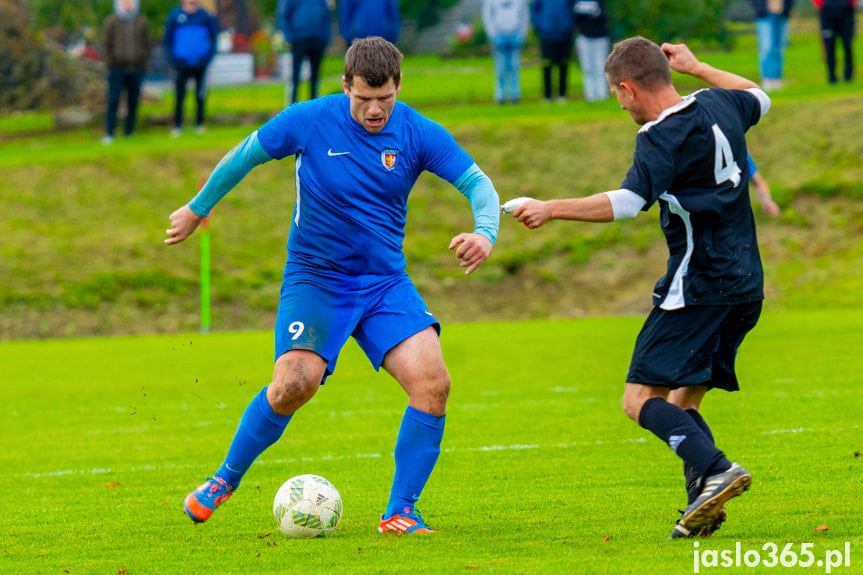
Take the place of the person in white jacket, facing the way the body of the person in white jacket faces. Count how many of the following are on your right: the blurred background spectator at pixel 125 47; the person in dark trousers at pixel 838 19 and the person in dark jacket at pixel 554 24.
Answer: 1

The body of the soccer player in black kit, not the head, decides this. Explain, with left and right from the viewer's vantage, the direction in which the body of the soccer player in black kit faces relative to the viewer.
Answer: facing away from the viewer and to the left of the viewer

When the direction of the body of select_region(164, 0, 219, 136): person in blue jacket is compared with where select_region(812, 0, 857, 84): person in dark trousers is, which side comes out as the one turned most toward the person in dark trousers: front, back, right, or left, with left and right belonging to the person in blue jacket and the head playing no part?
left

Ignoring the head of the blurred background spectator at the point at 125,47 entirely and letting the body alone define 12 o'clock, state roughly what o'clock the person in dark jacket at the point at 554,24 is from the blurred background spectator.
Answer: The person in dark jacket is roughly at 9 o'clock from the blurred background spectator.

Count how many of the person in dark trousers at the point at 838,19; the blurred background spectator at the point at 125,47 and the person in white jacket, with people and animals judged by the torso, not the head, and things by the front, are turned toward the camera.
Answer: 3

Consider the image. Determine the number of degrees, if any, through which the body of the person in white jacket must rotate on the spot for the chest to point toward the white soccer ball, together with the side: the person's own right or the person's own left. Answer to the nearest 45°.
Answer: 0° — they already face it

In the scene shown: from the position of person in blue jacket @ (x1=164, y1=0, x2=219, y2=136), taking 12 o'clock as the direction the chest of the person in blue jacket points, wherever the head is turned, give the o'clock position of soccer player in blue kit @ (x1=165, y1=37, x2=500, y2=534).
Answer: The soccer player in blue kit is roughly at 12 o'clock from the person in blue jacket.

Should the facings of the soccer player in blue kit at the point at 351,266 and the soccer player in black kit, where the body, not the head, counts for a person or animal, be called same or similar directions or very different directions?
very different directions

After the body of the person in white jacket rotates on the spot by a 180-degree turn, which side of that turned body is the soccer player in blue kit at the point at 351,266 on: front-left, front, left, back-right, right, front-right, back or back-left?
back

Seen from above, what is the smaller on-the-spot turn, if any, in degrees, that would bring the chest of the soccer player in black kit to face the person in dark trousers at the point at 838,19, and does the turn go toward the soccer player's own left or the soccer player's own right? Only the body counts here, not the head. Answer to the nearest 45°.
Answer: approximately 45° to the soccer player's own right

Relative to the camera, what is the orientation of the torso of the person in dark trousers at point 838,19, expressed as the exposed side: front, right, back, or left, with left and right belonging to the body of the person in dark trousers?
front

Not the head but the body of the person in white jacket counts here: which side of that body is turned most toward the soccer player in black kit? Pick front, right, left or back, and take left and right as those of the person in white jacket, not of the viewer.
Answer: front

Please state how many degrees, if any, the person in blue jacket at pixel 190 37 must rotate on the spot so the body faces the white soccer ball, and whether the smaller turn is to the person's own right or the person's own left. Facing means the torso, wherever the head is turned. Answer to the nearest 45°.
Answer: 0° — they already face it

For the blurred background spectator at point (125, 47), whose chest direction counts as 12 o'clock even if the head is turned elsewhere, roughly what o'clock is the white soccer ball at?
The white soccer ball is roughly at 12 o'clock from the blurred background spectator.
